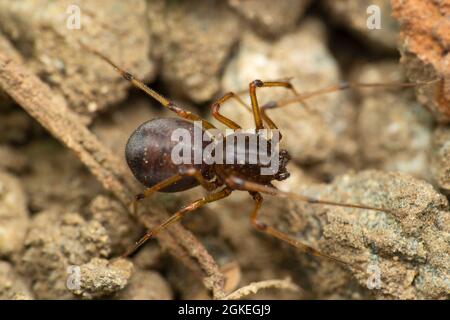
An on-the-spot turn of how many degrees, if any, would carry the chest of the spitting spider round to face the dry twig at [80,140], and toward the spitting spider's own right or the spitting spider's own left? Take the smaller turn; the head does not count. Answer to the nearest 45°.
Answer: approximately 180°

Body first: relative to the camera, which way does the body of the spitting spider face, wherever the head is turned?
to the viewer's right
